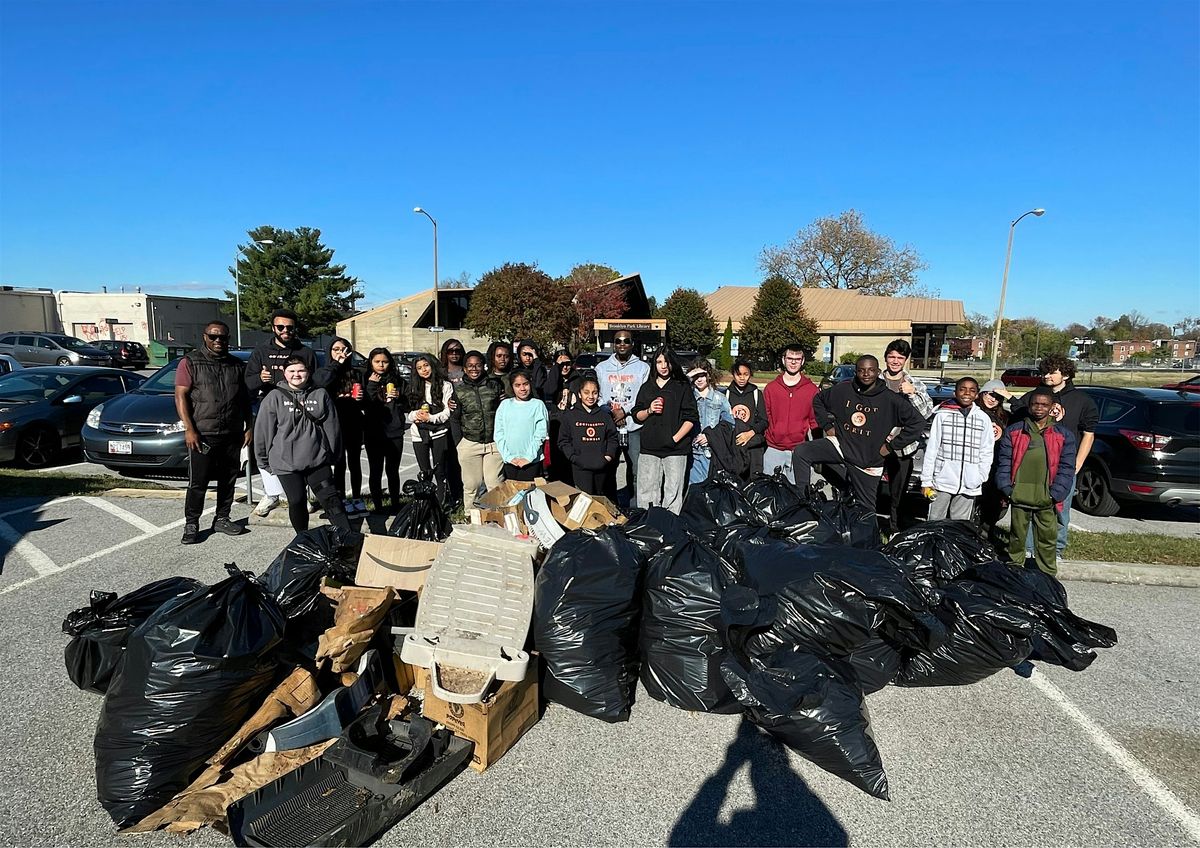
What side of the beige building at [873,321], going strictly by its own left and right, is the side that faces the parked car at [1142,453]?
front

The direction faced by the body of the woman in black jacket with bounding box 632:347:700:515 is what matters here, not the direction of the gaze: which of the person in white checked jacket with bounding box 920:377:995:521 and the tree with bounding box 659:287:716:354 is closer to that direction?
the person in white checked jacket

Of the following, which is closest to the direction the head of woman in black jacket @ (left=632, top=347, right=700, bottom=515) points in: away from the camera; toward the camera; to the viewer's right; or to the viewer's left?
toward the camera

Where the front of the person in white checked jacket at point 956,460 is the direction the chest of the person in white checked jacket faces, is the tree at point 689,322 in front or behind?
behind

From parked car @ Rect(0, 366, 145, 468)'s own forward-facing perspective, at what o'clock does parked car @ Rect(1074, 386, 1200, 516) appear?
parked car @ Rect(1074, 386, 1200, 516) is roughly at 9 o'clock from parked car @ Rect(0, 366, 145, 468).

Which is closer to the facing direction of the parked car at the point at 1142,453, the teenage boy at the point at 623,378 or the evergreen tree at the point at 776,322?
the evergreen tree

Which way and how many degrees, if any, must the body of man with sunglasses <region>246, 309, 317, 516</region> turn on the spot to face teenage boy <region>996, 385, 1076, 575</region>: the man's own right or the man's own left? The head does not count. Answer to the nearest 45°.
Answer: approximately 45° to the man's own left

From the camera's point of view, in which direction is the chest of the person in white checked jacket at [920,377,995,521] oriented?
toward the camera

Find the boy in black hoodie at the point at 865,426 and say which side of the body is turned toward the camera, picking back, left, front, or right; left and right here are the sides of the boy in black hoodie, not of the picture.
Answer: front

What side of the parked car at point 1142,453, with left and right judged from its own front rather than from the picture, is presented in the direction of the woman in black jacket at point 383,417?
left

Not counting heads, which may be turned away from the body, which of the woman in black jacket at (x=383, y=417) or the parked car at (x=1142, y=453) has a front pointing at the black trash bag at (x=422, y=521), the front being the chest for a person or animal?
the woman in black jacket

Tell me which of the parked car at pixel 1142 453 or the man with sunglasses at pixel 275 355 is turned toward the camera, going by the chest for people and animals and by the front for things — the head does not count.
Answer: the man with sunglasses

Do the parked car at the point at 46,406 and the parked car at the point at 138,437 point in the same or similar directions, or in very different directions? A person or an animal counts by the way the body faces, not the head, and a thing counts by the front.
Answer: same or similar directions

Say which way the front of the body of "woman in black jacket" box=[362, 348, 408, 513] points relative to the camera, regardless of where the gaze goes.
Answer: toward the camera

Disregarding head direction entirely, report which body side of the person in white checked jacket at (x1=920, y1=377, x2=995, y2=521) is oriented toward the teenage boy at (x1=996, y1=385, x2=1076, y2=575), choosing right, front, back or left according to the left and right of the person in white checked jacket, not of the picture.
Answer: left

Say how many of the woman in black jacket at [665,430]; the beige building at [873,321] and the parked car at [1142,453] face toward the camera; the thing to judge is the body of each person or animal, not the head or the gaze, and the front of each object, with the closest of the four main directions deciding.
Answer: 2

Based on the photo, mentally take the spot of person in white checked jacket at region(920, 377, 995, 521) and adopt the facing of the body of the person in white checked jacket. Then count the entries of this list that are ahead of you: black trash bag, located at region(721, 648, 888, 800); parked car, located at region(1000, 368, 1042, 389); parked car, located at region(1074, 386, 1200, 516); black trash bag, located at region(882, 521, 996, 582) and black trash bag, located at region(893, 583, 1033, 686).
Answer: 3

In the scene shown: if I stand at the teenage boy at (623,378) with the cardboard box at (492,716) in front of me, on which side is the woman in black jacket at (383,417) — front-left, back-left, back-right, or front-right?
front-right
